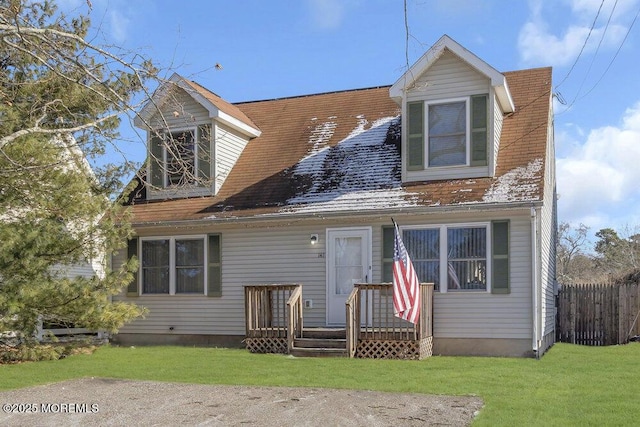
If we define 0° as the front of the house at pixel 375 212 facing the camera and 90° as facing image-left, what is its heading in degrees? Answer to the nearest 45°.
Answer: approximately 0°

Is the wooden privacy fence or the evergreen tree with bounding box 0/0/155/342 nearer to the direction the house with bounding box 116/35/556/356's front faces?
the evergreen tree

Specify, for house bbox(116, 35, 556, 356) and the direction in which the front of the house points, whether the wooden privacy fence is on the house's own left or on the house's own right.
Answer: on the house's own left

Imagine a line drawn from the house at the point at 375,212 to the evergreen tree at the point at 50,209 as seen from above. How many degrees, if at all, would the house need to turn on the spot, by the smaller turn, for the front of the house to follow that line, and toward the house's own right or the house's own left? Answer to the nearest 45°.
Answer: approximately 45° to the house's own right
